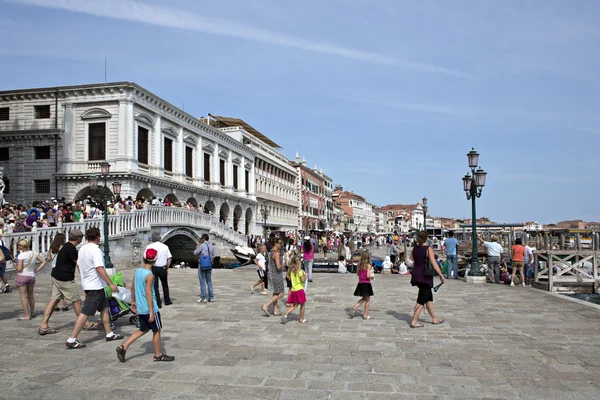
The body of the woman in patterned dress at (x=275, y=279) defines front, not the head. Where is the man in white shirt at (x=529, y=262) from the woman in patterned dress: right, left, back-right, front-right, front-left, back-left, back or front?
front-left

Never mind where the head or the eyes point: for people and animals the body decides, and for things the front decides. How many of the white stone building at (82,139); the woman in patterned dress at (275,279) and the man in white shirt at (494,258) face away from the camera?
1

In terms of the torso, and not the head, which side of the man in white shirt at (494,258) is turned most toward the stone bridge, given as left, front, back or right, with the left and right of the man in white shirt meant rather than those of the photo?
left

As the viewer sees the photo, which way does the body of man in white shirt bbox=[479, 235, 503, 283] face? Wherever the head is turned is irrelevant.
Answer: away from the camera

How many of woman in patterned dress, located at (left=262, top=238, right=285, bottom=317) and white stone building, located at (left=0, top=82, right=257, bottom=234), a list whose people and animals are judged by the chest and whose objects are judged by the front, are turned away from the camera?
0

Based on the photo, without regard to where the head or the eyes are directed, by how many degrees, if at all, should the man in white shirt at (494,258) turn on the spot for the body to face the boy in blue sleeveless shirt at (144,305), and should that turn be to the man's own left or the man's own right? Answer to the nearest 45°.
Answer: approximately 180°
